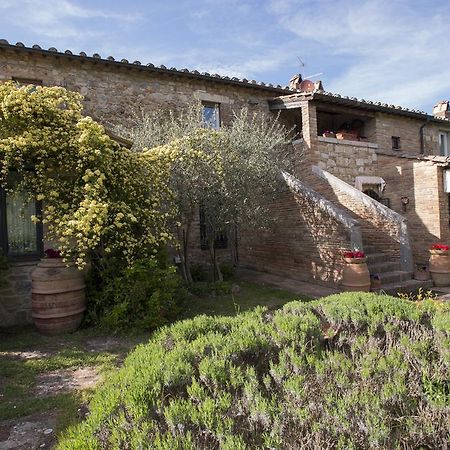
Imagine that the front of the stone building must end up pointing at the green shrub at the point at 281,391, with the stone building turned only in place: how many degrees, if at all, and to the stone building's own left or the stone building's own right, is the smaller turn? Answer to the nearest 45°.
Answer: approximately 45° to the stone building's own right
